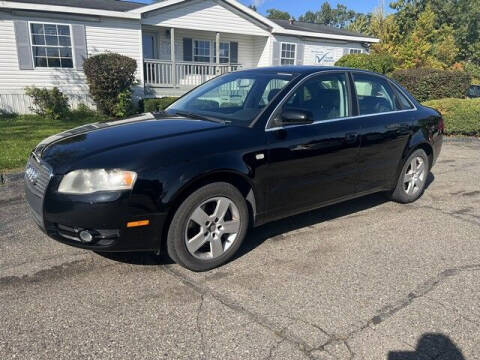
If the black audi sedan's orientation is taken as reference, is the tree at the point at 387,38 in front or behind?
behind

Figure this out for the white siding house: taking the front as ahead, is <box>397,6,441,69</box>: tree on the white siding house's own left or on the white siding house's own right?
on the white siding house's own left

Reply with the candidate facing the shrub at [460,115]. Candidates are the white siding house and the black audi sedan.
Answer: the white siding house

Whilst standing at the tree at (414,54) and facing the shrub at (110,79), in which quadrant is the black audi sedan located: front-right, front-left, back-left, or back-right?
front-left

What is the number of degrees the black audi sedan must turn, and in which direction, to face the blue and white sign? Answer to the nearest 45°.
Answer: approximately 135° to its right

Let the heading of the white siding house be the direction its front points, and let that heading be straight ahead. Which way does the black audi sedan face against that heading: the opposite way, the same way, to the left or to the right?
to the right

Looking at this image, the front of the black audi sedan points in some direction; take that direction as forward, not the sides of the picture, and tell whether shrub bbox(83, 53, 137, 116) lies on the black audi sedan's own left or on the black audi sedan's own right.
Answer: on the black audi sedan's own right

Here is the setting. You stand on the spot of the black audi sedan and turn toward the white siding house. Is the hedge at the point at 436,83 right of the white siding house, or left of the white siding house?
right

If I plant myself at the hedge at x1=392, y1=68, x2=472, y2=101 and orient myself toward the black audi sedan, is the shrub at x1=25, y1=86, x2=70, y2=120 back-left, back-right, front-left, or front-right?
front-right

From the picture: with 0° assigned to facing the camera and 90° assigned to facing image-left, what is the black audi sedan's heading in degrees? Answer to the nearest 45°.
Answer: approximately 45°

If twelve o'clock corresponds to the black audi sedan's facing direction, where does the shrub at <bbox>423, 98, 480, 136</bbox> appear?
The shrub is roughly at 6 o'clock from the black audi sedan.

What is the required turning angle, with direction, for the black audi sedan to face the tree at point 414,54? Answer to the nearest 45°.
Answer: approximately 180°

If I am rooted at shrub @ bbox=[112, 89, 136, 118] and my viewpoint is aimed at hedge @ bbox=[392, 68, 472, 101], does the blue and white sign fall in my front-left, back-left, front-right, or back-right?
front-left

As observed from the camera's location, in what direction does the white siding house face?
facing the viewer and to the right of the viewer

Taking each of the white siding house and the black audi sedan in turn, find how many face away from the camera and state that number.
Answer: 0
